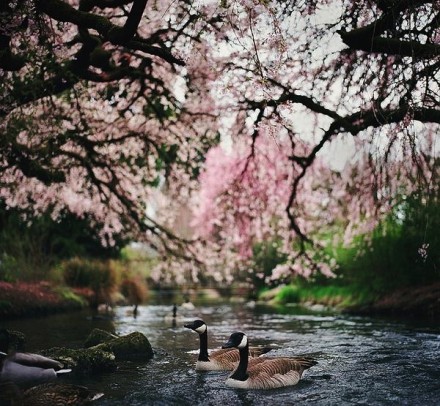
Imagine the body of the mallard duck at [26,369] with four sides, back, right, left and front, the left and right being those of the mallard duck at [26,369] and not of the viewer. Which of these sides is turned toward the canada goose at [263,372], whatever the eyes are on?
back

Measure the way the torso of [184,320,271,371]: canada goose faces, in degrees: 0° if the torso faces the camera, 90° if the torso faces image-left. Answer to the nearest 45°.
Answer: approximately 90°

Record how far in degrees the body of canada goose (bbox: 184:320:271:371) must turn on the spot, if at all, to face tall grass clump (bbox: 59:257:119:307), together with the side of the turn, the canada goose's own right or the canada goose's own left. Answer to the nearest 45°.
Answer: approximately 90° to the canada goose's own right

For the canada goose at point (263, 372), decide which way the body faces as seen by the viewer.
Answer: to the viewer's left

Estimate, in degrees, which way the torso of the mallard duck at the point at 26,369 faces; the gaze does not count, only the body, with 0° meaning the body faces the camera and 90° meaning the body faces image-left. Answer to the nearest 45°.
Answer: approximately 90°

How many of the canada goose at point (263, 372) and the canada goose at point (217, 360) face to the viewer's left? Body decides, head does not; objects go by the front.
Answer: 2
